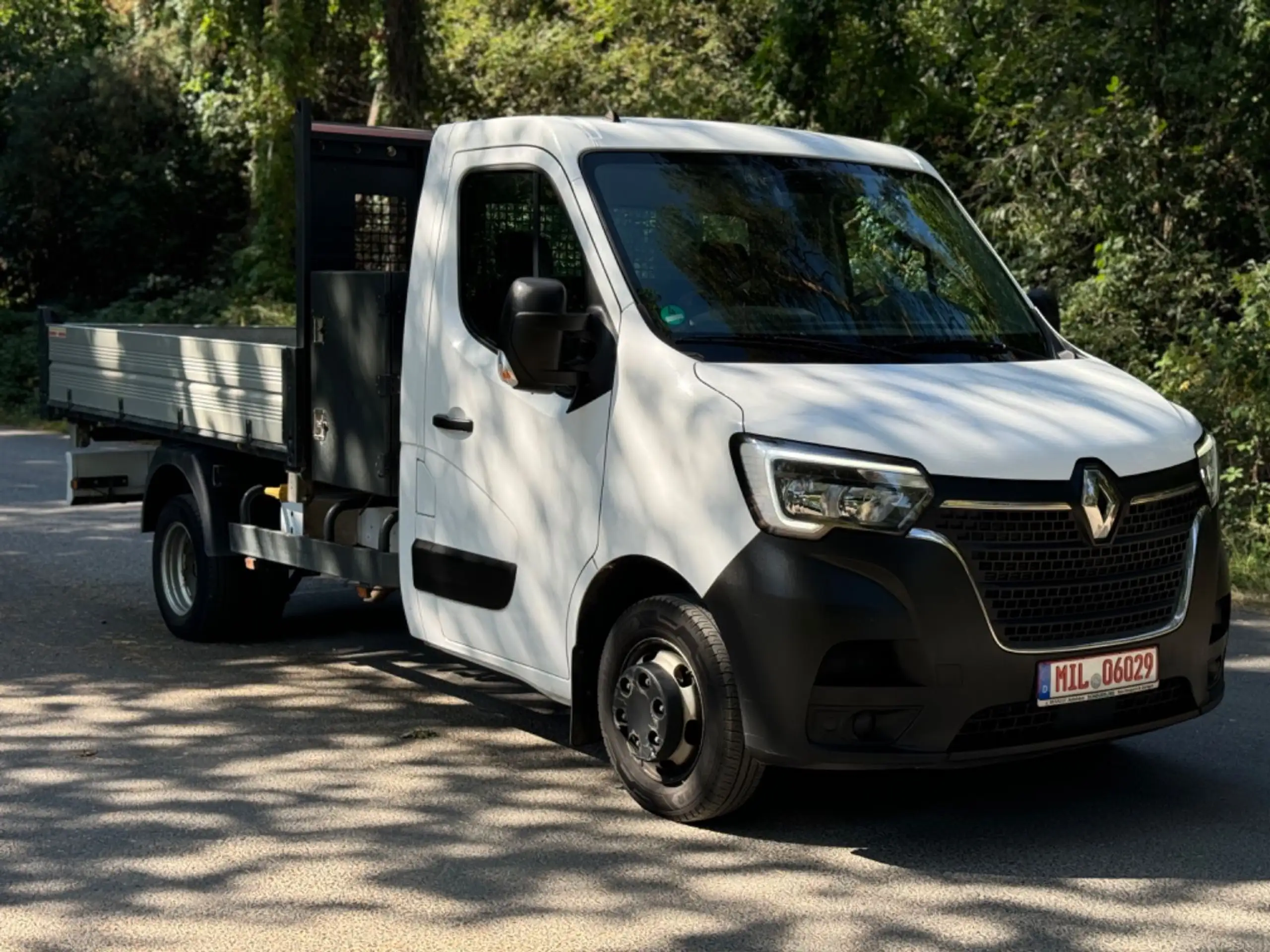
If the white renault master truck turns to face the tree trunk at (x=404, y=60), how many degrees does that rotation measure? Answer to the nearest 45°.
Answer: approximately 135° to its left

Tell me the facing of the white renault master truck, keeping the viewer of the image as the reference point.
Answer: facing the viewer and to the right of the viewer
